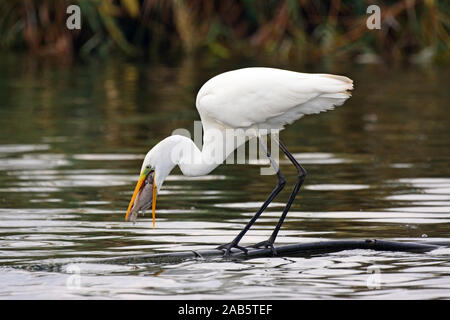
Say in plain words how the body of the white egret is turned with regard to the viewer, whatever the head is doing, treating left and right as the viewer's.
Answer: facing to the left of the viewer
